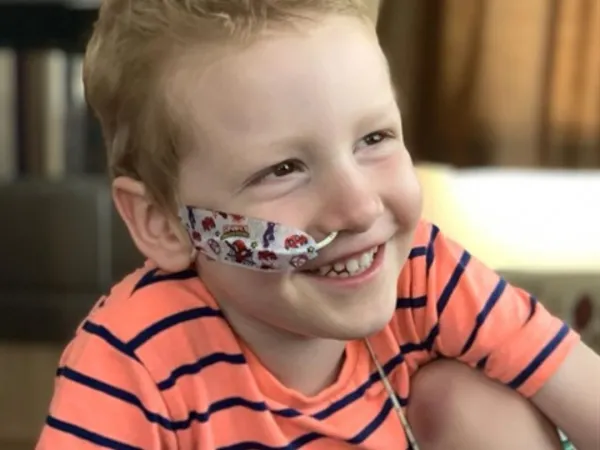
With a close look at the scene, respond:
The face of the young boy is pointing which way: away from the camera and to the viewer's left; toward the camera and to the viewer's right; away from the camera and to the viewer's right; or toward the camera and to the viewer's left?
toward the camera and to the viewer's right

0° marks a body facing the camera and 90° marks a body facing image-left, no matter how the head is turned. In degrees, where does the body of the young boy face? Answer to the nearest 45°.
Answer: approximately 315°
